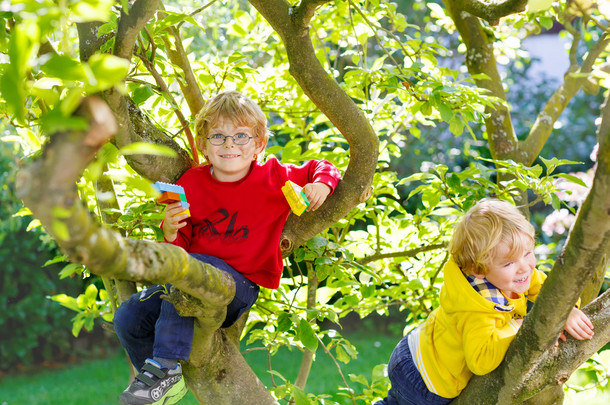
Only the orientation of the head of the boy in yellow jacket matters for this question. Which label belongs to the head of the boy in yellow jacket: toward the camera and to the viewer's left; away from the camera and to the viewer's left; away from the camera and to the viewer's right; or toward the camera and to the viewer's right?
toward the camera and to the viewer's right

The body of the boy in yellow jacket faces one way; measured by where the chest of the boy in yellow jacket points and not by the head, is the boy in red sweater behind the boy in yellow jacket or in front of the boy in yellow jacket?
behind

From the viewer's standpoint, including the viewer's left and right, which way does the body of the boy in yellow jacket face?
facing to the right of the viewer
